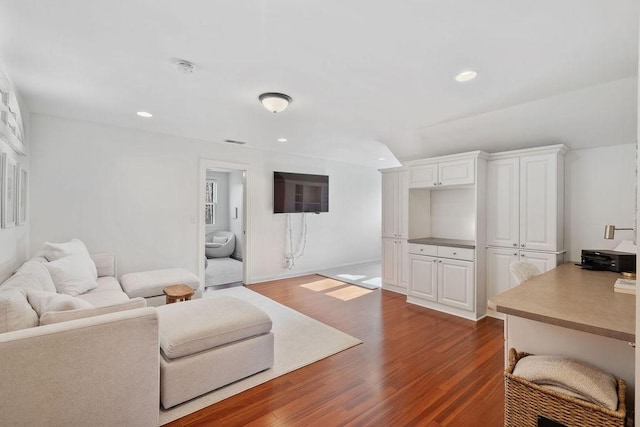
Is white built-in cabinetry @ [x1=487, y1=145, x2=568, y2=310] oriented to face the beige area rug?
yes

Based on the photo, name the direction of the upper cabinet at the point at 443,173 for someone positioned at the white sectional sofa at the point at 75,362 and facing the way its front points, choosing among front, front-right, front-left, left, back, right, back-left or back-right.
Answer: front

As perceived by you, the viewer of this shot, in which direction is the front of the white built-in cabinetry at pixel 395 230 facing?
facing the viewer and to the left of the viewer

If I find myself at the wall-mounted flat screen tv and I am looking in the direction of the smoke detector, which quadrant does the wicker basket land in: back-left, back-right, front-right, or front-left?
front-left

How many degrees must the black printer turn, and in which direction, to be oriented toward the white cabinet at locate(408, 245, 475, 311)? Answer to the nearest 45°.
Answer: approximately 45° to its right

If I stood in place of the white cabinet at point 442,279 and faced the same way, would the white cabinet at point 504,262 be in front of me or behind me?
behind

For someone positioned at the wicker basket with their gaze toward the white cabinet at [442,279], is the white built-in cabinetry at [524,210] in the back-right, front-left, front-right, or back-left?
front-right

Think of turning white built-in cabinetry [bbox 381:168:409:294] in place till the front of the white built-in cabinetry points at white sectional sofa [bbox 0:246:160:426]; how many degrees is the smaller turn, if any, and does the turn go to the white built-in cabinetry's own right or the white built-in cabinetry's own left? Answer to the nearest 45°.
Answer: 0° — it already faces it

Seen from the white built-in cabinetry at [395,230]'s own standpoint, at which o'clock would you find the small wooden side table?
The small wooden side table is roughly at 12 o'clock from the white built-in cabinetry.

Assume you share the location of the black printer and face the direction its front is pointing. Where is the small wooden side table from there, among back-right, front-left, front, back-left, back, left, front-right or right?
front

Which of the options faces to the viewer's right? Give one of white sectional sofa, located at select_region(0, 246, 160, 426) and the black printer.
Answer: the white sectional sofa
